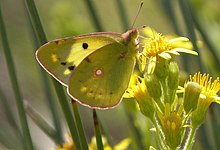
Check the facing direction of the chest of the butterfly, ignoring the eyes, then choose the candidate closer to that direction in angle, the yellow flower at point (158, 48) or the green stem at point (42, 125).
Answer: the yellow flower

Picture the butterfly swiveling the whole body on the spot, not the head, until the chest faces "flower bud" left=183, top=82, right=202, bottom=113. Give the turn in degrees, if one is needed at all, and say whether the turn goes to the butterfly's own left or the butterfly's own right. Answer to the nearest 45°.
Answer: approximately 45° to the butterfly's own right

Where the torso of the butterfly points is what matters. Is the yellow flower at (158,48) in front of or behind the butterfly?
in front

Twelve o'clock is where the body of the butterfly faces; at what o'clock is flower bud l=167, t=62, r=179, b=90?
The flower bud is roughly at 1 o'clock from the butterfly.

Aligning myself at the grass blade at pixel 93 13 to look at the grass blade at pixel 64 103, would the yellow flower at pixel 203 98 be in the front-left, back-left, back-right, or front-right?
front-left

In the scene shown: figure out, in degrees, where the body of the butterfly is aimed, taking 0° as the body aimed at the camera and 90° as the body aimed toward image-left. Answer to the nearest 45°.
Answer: approximately 270°

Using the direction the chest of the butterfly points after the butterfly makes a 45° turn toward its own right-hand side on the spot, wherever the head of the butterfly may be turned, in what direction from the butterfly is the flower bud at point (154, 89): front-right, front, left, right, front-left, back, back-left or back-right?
front

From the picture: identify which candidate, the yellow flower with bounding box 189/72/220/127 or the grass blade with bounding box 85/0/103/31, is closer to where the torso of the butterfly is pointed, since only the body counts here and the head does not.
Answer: the yellow flower
